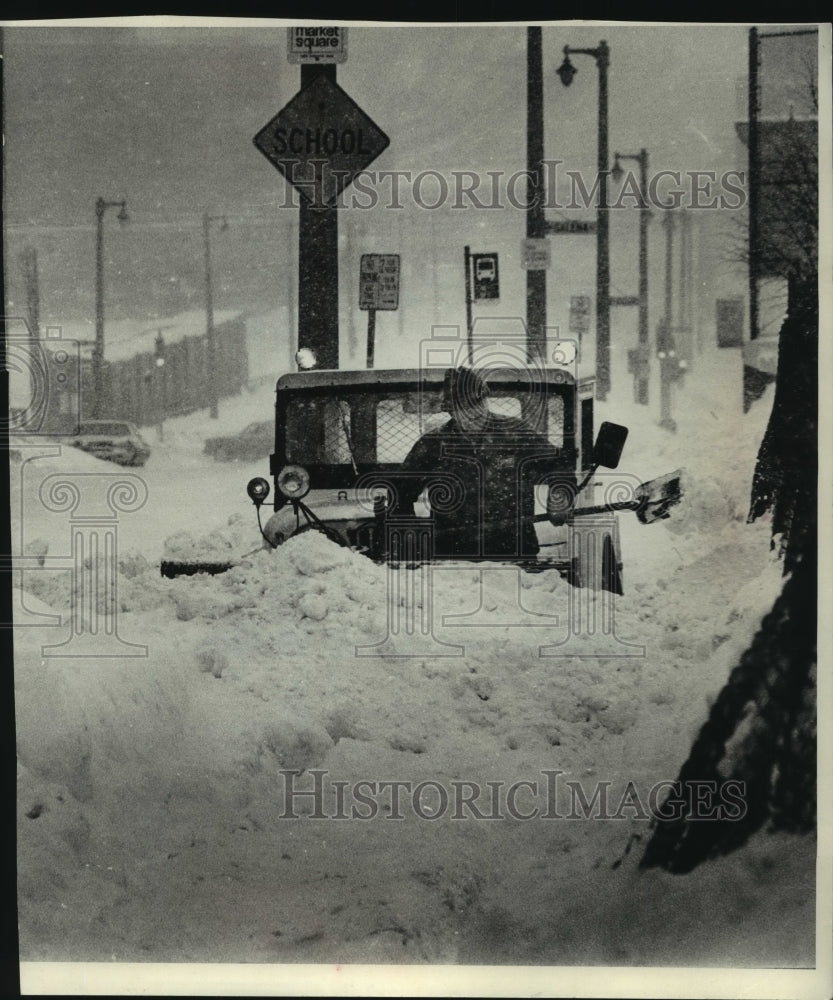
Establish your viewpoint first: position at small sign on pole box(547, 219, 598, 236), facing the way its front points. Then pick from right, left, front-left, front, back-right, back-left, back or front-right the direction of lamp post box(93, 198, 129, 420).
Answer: right

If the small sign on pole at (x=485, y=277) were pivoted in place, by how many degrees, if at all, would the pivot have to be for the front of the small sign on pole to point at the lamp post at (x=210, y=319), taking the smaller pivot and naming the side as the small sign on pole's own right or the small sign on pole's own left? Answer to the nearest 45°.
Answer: approximately 90° to the small sign on pole's own right

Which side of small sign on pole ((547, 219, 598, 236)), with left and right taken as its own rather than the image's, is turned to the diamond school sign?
right

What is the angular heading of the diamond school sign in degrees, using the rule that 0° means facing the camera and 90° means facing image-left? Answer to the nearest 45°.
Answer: approximately 0°

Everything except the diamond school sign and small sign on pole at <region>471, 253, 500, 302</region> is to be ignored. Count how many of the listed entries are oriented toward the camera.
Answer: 2

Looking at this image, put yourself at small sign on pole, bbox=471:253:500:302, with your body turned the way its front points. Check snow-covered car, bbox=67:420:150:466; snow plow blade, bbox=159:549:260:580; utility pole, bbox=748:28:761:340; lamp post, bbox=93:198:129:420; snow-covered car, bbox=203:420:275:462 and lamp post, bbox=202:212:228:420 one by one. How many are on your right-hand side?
5

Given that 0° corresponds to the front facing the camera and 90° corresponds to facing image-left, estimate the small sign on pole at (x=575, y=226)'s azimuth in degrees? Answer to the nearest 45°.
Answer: approximately 0°

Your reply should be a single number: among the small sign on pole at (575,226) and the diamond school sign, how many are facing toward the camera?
2
